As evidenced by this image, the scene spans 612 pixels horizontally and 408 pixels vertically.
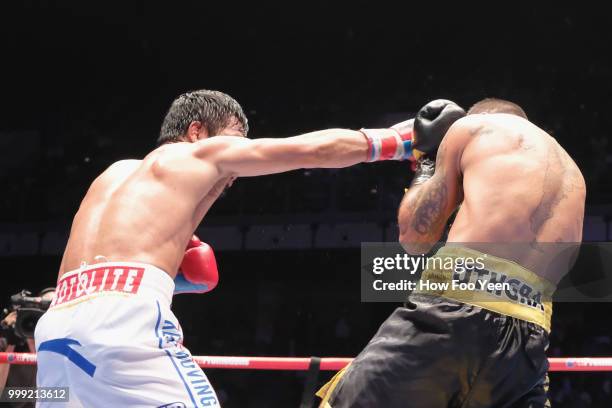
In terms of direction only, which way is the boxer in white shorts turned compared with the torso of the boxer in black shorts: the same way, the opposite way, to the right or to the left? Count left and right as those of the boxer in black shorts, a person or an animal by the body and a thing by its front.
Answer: to the right

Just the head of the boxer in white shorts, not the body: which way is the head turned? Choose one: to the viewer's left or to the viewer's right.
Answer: to the viewer's right

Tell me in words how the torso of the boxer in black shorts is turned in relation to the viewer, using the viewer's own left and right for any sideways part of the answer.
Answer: facing away from the viewer and to the left of the viewer

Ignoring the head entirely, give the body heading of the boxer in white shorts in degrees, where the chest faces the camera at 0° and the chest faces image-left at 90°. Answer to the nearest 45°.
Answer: approximately 225°

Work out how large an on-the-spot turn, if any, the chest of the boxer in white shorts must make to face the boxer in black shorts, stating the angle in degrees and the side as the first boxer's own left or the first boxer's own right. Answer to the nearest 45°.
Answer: approximately 45° to the first boxer's own right
